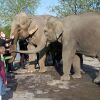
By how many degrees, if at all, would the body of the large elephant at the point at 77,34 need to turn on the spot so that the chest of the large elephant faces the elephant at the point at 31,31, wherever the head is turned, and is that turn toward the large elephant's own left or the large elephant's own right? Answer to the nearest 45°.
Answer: approximately 45° to the large elephant's own right

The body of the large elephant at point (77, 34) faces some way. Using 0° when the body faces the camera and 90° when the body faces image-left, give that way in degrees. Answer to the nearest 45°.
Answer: approximately 90°
